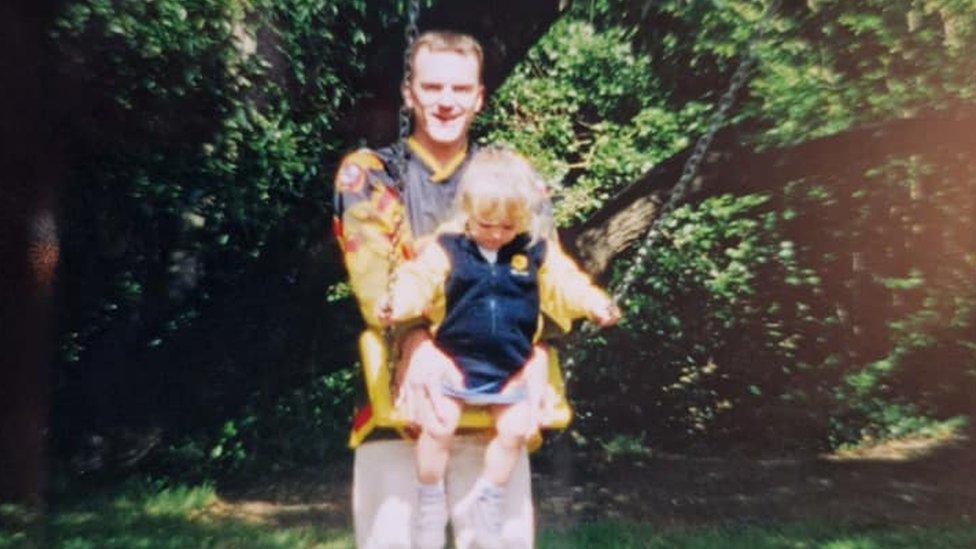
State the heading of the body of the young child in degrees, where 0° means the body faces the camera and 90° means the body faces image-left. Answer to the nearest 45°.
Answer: approximately 0°

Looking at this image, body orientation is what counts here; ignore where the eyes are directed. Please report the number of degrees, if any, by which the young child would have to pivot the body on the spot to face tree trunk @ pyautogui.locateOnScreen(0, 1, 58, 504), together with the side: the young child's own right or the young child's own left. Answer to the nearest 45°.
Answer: approximately 135° to the young child's own right
